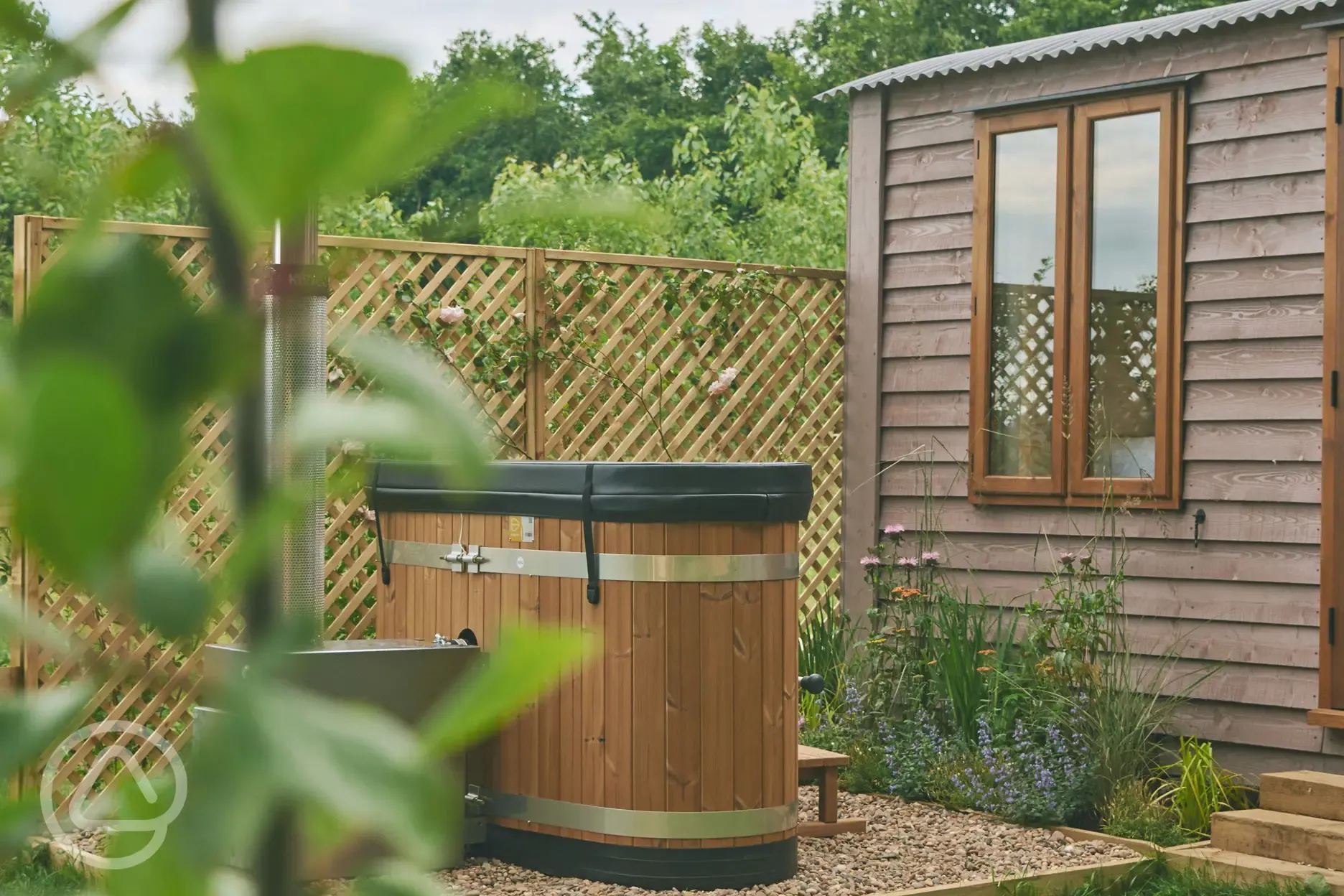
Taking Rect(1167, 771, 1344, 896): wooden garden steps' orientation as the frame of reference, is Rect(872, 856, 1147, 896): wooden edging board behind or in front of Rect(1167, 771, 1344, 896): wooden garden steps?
in front

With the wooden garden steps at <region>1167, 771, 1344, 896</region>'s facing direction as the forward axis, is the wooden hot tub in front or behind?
in front

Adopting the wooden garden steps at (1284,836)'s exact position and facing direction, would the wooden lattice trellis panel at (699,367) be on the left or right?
on its right

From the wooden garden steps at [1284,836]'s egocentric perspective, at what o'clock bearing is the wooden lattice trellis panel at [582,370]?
The wooden lattice trellis panel is roughly at 2 o'clock from the wooden garden steps.

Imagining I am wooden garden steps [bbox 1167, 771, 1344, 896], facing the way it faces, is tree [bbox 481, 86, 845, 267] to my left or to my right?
on my right

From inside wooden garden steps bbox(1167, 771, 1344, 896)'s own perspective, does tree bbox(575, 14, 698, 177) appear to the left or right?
on its right

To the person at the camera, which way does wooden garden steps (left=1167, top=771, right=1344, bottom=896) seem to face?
facing the viewer and to the left of the viewer
